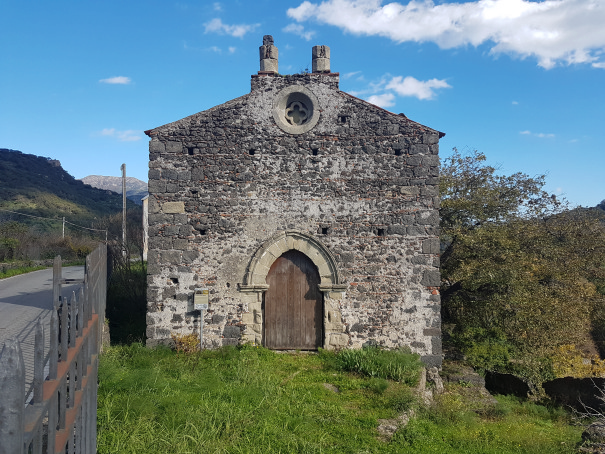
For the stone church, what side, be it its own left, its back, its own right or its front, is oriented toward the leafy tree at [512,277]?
left

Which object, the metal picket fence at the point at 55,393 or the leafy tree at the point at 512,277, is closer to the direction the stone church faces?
the metal picket fence

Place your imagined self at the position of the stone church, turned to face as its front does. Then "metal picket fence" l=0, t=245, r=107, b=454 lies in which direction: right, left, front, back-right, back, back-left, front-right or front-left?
front

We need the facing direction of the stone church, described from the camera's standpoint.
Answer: facing the viewer

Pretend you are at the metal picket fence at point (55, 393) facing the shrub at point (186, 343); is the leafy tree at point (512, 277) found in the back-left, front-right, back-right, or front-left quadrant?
front-right
